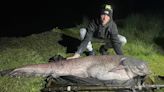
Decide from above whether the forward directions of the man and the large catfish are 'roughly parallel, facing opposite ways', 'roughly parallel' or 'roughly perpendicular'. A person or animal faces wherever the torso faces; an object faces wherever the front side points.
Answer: roughly perpendicular

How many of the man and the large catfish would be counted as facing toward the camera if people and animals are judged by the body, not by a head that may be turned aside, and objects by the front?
1

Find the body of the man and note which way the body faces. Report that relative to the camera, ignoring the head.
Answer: toward the camera
